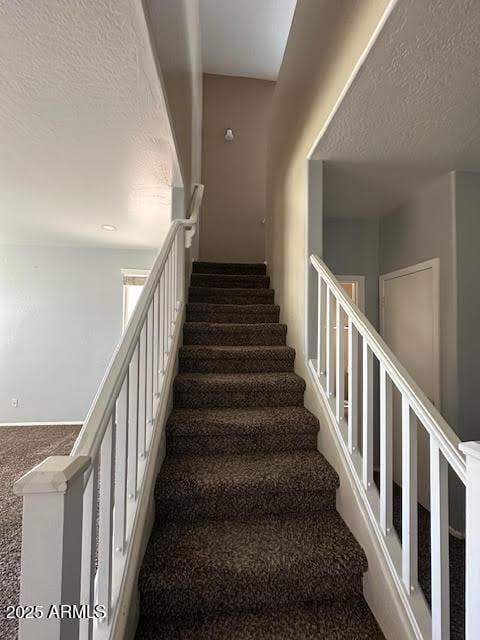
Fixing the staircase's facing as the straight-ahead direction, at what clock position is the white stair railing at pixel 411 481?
The white stair railing is roughly at 10 o'clock from the staircase.

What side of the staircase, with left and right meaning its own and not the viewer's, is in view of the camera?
front

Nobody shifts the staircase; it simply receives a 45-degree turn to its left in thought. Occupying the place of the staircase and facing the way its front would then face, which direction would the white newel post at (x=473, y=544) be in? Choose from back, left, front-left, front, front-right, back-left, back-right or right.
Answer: front
